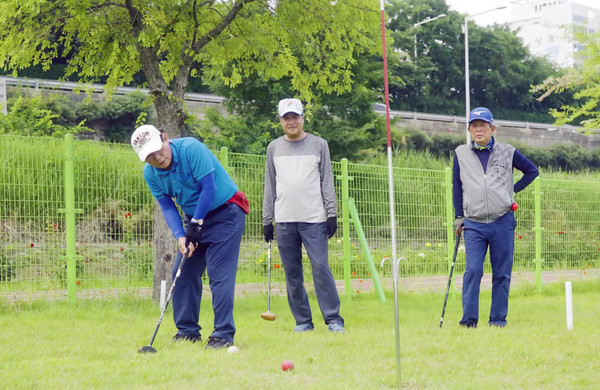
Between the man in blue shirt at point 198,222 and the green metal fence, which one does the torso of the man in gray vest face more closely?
the man in blue shirt

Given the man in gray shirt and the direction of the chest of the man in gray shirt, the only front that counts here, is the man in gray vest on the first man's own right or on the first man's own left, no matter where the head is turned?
on the first man's own left

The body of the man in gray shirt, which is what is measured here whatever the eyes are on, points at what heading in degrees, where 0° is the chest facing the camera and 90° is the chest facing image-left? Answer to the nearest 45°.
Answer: approximately 0°

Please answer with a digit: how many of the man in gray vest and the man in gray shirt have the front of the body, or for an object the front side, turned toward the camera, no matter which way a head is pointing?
2

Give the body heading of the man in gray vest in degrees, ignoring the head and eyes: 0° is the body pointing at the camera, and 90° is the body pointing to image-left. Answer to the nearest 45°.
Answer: approximately 0°

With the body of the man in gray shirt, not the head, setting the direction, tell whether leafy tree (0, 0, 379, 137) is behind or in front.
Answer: behind
